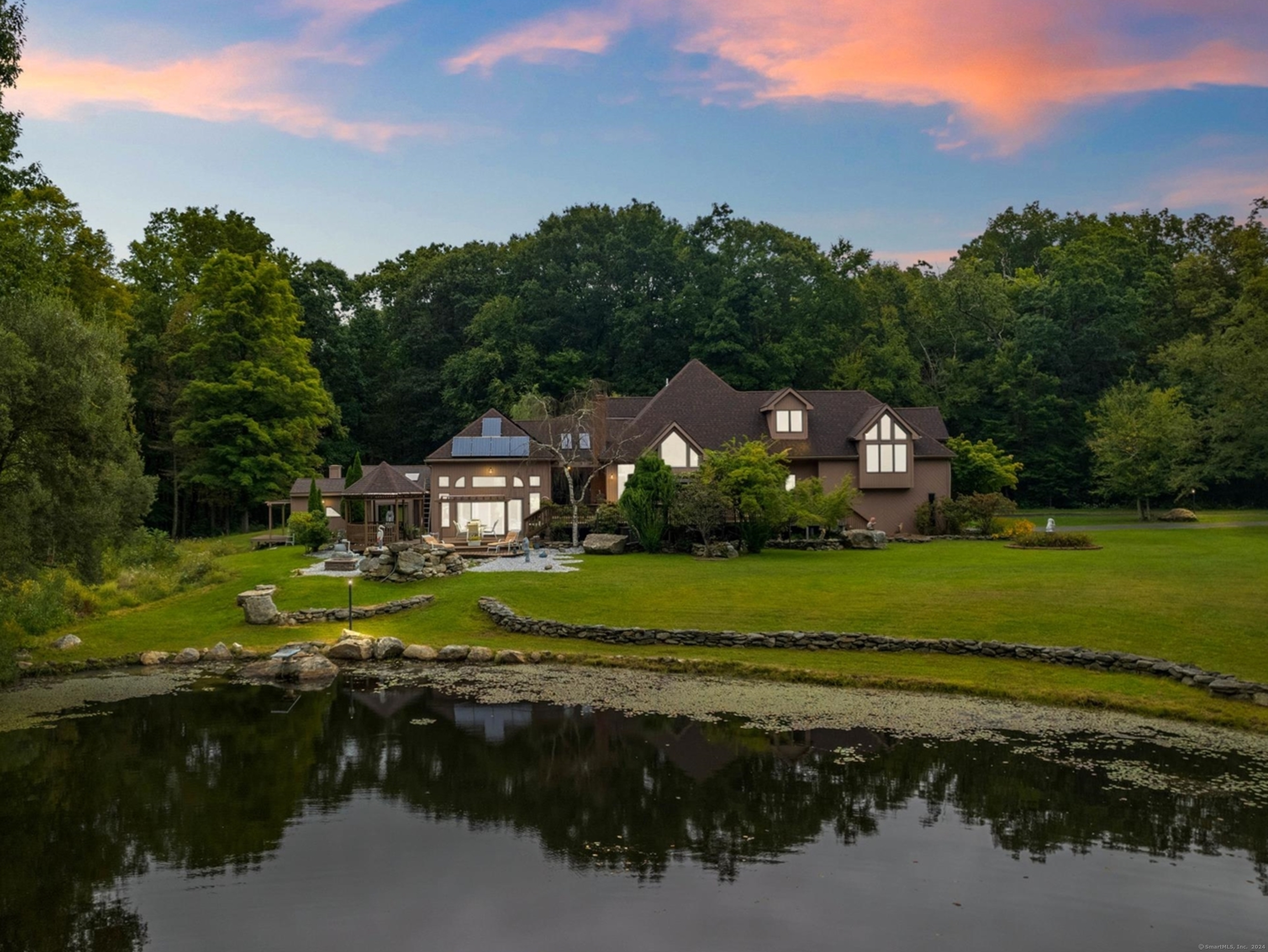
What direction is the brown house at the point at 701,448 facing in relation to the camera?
toward the camera

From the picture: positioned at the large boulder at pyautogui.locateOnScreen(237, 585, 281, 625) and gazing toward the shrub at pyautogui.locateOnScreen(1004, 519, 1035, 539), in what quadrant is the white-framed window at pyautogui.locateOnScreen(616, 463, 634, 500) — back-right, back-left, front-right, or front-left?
front-left

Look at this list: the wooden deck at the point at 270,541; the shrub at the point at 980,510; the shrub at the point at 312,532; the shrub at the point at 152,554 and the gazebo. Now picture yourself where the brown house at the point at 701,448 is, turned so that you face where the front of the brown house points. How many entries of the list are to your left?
1

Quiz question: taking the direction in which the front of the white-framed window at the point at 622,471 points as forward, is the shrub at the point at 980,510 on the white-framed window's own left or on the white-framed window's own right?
on the white-framed window's own left

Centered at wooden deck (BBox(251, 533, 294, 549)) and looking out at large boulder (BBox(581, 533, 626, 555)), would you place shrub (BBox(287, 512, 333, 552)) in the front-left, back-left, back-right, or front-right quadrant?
front-right

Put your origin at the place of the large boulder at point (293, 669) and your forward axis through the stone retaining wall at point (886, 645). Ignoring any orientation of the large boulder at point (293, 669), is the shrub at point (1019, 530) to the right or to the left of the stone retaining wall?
left

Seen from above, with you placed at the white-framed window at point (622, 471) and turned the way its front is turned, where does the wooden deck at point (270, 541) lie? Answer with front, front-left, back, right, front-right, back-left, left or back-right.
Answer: right

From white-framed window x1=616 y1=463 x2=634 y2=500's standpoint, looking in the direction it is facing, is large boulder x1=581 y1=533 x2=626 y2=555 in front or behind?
in front

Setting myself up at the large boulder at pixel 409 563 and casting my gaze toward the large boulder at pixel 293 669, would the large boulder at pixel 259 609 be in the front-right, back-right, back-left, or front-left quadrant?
front-right

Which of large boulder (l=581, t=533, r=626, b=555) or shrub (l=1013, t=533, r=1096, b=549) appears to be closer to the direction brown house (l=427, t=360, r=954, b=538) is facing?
the large boulder

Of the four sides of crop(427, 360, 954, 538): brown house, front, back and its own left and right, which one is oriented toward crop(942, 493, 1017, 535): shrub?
left
